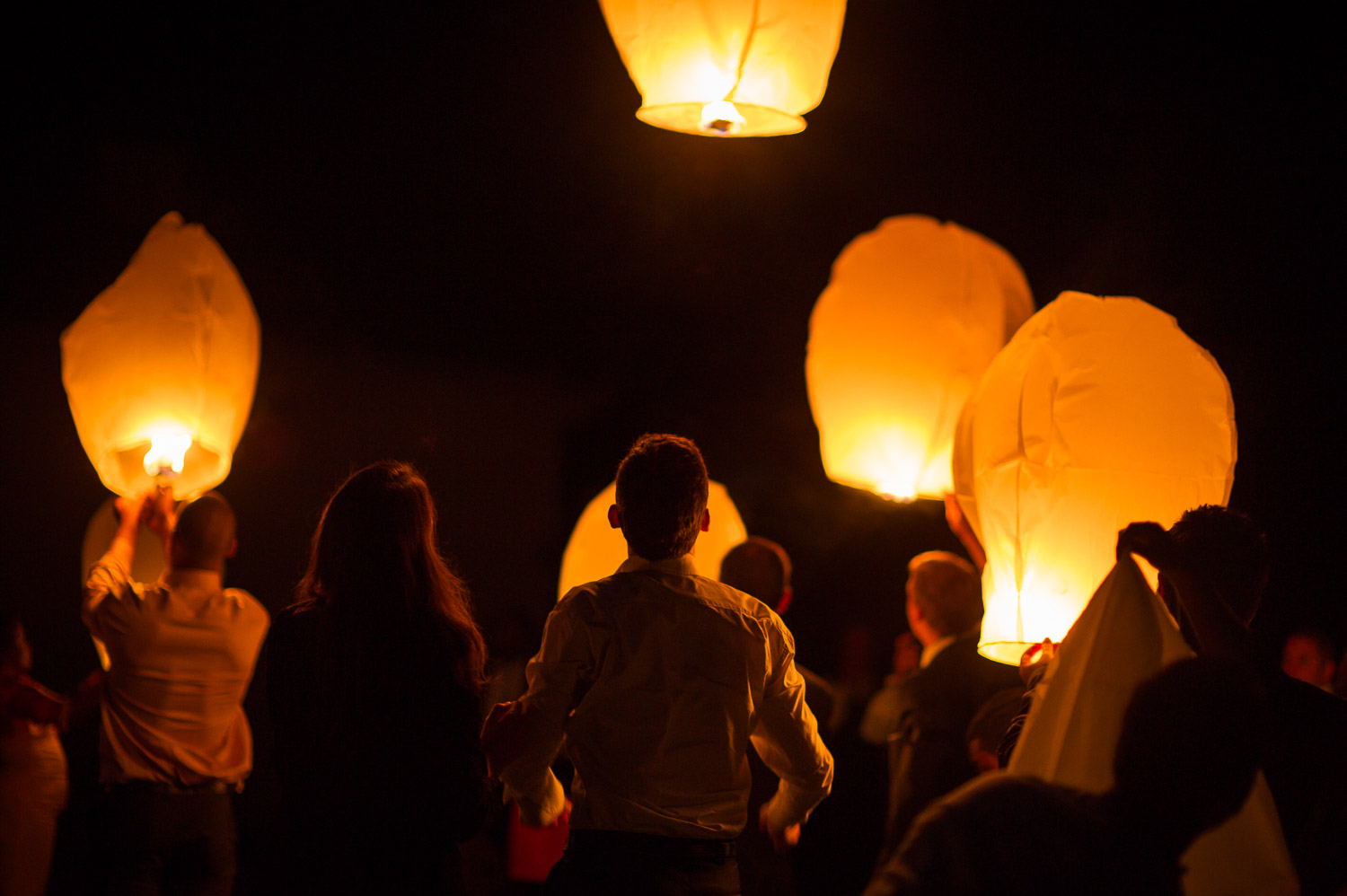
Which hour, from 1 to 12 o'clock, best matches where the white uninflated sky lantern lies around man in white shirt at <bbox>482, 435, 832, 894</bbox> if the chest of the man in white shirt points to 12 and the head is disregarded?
The white uninflated sky lantern is roughly at 4 o'clock from the man in white shirt.

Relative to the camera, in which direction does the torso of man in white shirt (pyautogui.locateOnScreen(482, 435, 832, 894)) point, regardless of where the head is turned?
away from the camera

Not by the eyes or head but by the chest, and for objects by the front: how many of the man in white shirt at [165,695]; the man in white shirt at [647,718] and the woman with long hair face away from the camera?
3

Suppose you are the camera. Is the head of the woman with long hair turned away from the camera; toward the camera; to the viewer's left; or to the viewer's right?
away from the camera

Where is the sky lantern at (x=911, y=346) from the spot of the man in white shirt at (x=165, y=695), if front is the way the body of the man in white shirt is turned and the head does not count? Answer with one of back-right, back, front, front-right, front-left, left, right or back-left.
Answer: right

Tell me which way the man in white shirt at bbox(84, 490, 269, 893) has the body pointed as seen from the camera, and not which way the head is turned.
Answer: away from the camera

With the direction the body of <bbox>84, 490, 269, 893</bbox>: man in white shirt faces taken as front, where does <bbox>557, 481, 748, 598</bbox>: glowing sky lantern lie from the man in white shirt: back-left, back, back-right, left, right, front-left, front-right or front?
right

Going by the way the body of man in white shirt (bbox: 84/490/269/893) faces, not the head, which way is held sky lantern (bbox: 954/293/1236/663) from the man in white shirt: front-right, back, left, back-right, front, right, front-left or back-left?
back-right

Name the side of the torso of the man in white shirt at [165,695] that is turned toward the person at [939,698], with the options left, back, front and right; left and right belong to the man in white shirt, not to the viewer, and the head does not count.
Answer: right

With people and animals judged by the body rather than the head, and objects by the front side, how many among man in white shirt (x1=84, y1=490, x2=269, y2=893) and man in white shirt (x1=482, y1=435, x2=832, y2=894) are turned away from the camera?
2

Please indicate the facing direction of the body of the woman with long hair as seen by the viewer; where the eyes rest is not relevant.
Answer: away from the camera

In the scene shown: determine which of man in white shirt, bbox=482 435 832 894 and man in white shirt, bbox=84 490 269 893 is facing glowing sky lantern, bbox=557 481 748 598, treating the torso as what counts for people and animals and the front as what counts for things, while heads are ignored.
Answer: man in white shirt, bbox=482 435 832 894
